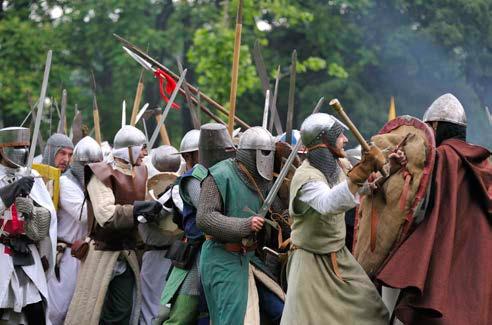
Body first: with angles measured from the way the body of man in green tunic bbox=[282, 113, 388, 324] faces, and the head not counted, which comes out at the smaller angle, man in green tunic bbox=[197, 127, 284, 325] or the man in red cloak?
the man in red cloak

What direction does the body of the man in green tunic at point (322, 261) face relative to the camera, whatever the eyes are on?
to the viewer's right

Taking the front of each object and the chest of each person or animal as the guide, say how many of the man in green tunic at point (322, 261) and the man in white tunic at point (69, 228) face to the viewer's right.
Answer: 2

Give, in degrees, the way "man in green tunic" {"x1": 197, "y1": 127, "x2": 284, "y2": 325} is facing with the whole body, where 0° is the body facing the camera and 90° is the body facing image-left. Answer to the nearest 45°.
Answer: approximately 315°

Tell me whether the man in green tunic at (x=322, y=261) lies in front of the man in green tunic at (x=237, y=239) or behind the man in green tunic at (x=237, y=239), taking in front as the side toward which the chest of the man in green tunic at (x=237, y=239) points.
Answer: in front

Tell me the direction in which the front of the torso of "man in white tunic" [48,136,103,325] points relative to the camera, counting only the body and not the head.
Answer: to the viewer's right

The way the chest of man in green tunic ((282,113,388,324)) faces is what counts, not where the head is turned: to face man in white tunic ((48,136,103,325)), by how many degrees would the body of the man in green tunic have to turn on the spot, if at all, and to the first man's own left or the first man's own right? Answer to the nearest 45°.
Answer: approximately 135° to the first man's own left

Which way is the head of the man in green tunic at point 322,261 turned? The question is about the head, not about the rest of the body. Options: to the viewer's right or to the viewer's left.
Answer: to the viewer's right

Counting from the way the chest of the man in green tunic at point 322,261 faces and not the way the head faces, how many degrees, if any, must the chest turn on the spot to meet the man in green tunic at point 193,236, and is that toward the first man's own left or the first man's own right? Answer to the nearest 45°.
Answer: approximately 135° to the first man's own left

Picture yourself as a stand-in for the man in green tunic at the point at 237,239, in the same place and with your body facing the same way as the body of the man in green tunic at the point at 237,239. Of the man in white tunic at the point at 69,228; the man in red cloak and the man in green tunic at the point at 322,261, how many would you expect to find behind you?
1

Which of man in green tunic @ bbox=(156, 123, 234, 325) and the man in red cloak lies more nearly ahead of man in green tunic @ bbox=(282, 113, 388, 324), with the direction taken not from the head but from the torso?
the man in red cloak

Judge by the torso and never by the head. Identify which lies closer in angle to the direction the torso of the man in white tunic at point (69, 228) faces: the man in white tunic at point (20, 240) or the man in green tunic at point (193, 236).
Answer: the man in green tunic

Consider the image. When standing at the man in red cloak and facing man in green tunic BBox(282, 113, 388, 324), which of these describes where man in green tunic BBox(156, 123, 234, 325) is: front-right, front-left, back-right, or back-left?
front-right

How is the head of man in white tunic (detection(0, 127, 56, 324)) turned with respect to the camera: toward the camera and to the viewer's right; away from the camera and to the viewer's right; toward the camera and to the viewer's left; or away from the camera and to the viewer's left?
toward the camera and to the viewer's right
